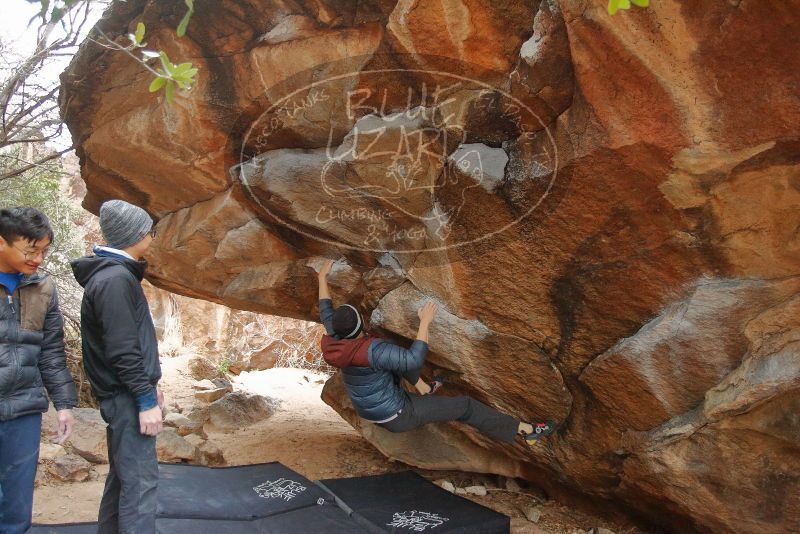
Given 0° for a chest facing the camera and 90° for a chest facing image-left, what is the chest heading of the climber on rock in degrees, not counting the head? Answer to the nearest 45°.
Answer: approximately 225°

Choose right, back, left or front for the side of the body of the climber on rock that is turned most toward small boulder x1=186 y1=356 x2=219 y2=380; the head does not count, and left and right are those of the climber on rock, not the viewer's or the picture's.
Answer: left

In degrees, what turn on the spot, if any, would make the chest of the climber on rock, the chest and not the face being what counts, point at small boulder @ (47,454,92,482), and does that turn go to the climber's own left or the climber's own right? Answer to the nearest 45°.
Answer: approximately 135° to the climber's own left

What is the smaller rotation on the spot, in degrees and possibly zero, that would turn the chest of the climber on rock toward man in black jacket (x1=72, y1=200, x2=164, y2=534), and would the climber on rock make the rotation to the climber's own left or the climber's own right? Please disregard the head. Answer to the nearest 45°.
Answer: approximately 180°

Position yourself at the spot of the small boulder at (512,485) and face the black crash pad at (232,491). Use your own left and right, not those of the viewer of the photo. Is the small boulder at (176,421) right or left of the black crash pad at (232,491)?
right

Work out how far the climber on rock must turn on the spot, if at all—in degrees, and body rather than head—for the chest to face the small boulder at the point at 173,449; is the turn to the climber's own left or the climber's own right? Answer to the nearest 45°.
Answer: approximately 90° to the climber's own left

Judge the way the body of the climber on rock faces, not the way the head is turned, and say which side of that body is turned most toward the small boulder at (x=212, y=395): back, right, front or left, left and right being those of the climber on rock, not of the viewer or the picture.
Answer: left

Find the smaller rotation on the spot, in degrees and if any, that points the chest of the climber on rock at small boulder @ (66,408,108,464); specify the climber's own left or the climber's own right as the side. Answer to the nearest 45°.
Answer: approximately 135° to the climber's own left

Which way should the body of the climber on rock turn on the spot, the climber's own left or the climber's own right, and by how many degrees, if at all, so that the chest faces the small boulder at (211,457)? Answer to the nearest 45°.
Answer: approximately 90° to the climber's own left

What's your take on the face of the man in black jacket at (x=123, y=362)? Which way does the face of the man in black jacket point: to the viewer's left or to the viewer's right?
to the viewer's right

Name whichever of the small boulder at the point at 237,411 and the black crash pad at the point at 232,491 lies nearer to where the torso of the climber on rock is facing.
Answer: the small boulder

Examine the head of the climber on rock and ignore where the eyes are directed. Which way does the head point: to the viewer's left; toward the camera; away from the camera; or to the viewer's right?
away from the camera
